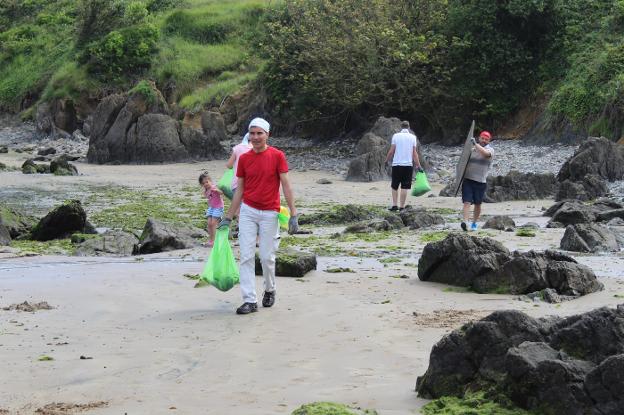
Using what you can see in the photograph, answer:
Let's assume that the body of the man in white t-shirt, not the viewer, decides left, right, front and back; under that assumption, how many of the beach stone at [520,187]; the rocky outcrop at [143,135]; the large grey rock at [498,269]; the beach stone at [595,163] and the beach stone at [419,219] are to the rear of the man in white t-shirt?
2

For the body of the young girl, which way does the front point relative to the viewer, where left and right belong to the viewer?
facing the viewer and to the left of the viewer

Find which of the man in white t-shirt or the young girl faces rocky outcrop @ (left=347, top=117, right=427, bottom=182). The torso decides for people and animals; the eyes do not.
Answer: the man in white t-shirt

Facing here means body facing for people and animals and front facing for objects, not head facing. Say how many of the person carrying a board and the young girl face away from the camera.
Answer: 0

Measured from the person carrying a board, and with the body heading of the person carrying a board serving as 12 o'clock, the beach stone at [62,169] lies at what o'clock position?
The beach stone is roughly at 3 o'clock from the person carrying a board.

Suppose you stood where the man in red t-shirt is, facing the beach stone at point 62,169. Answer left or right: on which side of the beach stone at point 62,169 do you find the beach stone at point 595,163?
right

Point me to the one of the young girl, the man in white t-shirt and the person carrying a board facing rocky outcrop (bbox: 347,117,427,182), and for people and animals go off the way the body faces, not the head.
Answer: the man in white t-shirt

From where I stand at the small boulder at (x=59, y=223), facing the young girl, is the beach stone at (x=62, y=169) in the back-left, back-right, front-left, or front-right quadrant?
back-left

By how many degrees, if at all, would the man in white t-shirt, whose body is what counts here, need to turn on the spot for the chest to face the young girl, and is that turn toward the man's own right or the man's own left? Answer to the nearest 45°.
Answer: approximately 135° to the man's own left

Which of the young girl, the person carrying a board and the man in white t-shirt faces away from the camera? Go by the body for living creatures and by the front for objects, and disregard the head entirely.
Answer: the man in white t-shirt

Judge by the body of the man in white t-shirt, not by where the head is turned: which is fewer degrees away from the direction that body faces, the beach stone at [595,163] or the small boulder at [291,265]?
the beach stone

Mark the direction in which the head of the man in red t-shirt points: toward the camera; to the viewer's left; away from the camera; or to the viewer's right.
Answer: toward the camera

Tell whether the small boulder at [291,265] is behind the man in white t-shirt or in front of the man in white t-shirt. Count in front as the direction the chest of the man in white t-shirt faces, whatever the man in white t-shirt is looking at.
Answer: behind

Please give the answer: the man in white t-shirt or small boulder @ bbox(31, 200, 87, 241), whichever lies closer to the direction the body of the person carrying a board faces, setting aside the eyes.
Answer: the small boulder

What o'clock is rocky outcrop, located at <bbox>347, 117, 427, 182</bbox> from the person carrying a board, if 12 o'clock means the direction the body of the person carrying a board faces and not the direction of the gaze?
The rocky outcrop is roughly at 4 o'clock from the person carrying a board.

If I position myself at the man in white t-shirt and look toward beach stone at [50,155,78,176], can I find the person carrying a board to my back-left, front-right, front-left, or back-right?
back-left

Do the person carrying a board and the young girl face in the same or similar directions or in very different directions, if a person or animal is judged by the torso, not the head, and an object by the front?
same or similar directions

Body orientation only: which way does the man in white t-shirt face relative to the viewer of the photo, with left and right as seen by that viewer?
facing away from the viewer
